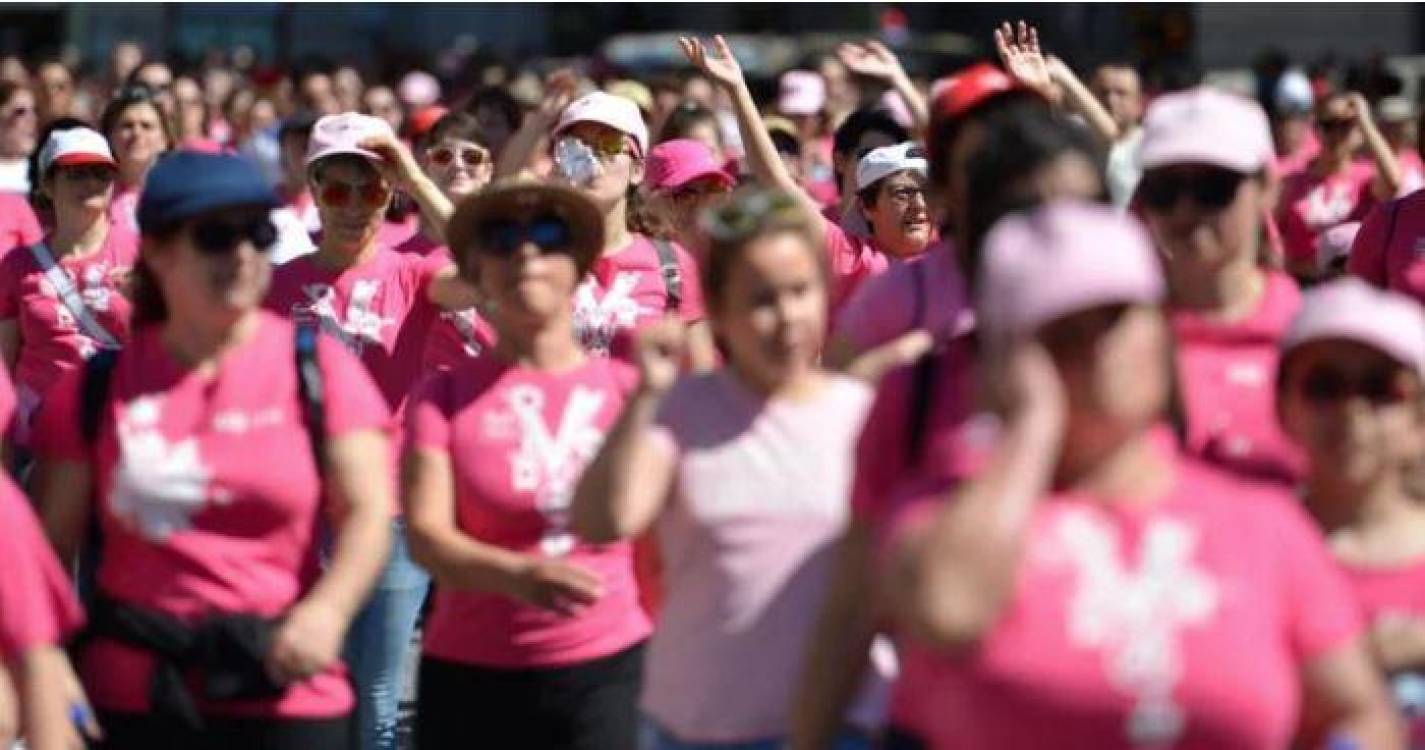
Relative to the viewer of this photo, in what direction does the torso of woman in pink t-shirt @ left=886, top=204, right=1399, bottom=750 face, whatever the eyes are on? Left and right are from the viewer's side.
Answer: facing the viewer

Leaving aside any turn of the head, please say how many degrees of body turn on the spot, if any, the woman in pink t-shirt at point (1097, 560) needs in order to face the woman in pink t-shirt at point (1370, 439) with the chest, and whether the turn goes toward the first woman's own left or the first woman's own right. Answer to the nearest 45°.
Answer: approximately 135° to the first woman's own left

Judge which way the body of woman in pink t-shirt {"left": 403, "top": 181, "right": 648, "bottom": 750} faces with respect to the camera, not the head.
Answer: toward the camera

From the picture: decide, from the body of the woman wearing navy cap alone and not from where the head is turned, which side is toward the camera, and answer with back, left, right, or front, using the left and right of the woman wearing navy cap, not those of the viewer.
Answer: front

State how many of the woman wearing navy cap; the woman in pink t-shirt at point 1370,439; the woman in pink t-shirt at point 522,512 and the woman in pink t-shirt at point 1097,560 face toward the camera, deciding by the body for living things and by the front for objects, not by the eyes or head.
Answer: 4

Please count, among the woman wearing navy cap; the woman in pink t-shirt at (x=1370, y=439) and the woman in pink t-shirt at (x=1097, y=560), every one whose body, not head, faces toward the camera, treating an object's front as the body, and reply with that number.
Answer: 3

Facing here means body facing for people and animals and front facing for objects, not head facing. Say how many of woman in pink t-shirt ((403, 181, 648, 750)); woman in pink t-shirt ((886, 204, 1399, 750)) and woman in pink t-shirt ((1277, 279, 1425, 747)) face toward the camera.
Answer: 3
